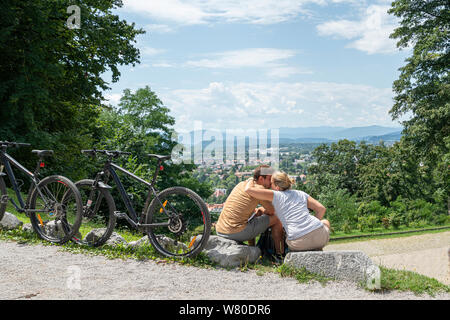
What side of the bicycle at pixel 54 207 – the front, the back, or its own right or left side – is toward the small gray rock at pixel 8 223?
front

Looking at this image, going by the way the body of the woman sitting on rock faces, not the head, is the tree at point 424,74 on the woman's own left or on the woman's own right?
on the woman's own right

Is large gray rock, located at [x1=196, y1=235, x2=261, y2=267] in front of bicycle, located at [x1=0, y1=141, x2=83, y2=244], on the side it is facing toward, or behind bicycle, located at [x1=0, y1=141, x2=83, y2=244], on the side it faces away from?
behind

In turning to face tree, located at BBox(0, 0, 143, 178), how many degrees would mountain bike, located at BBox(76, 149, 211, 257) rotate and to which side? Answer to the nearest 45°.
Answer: approximately 45° to its right

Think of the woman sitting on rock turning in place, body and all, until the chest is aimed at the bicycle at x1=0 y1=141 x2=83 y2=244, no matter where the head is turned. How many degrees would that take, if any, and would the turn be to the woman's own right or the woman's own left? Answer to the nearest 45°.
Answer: approximately 45° to the woman's own left

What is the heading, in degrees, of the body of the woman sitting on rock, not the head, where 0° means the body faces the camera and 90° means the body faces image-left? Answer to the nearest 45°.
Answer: approximately 135°

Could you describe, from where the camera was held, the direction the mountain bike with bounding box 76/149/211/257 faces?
facing away from the viewer and to the left of the viewer

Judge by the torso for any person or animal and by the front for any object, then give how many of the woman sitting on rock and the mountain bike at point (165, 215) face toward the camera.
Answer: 0

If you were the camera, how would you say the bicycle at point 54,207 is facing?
facing away from the viewer and to the left of the viewer

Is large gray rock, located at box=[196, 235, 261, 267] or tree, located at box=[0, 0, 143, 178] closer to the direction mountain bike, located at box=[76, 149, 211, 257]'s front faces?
the tree

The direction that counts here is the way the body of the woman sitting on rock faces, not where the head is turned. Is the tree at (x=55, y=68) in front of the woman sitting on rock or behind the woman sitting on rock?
in front

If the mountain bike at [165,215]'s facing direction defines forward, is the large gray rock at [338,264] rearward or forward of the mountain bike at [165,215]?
rearward

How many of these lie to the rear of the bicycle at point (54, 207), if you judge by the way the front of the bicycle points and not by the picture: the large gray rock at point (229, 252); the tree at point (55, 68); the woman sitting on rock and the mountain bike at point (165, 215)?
3
